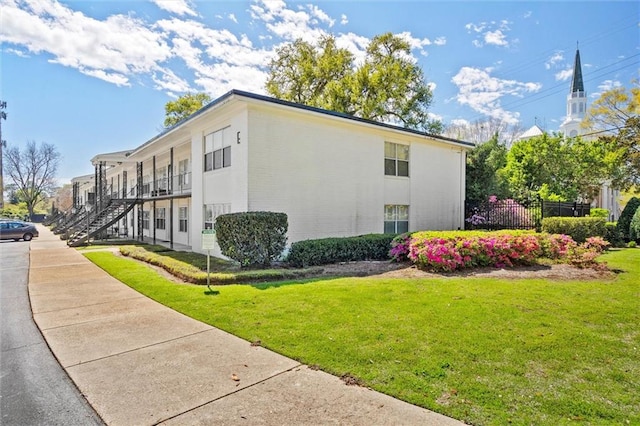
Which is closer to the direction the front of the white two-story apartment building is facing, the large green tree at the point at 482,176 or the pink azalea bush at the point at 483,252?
the pink azalea bush

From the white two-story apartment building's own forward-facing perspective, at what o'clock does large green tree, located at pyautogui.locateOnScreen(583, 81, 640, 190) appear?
The large green tree is roughly at 7 o'clock from the white two-story apartment building.

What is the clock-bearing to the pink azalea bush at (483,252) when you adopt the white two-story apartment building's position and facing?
The pink azalea bush is roughly at 9 o'clock from the white two-story apartment building.

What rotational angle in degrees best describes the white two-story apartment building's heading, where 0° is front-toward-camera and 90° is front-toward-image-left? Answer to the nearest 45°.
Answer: approximately 45°

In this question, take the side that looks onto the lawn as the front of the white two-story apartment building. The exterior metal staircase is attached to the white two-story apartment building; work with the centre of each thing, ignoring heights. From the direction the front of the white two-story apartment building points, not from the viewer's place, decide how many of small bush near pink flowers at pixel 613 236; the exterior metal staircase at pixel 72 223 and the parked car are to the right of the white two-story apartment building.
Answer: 2

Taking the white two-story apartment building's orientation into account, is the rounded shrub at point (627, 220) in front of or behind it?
behind

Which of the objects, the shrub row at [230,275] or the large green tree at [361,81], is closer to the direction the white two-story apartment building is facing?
the shrub row

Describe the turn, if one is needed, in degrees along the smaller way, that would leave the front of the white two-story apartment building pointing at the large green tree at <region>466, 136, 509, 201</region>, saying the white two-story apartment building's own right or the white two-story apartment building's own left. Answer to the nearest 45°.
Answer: approximately 180°

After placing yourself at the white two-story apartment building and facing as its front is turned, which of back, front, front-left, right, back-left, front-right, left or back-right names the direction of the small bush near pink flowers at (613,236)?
back-left

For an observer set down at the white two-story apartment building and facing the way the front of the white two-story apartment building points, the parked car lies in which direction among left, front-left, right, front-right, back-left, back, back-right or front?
right

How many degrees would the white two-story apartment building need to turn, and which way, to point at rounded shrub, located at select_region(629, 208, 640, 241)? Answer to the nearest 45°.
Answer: approximately 135° to its left

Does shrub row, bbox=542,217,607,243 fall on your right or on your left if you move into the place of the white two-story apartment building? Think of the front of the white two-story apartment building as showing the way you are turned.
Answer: on your left
